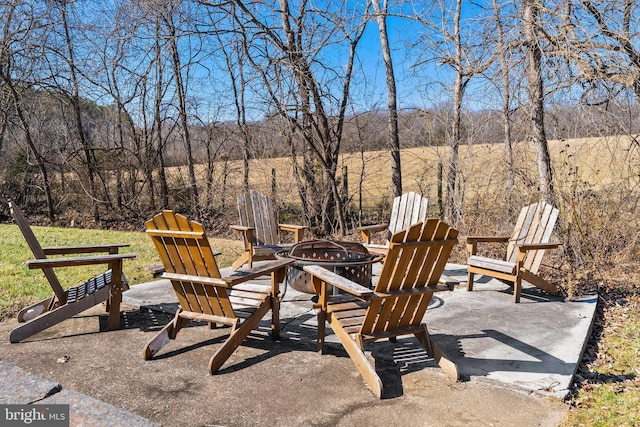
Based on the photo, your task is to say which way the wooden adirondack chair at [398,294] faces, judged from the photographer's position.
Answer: facing away from the viewer and to the left of the viewer

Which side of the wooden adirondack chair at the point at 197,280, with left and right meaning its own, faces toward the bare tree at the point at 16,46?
left

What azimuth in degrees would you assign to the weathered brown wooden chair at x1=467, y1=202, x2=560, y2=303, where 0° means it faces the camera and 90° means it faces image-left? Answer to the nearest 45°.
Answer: approximately 45°

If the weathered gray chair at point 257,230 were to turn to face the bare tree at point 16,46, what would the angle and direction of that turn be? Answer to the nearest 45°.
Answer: approximately 180°

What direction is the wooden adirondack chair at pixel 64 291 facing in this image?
to the viewer's right

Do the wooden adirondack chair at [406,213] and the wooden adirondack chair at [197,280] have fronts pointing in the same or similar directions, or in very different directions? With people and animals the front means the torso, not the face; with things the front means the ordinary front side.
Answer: very different directions

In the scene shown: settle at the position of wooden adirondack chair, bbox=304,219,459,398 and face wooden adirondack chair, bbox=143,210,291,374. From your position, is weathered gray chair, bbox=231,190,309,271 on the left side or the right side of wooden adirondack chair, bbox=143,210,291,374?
right

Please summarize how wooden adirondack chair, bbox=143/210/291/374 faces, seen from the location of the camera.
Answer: facing away from the viewer and to the right of the viewer
